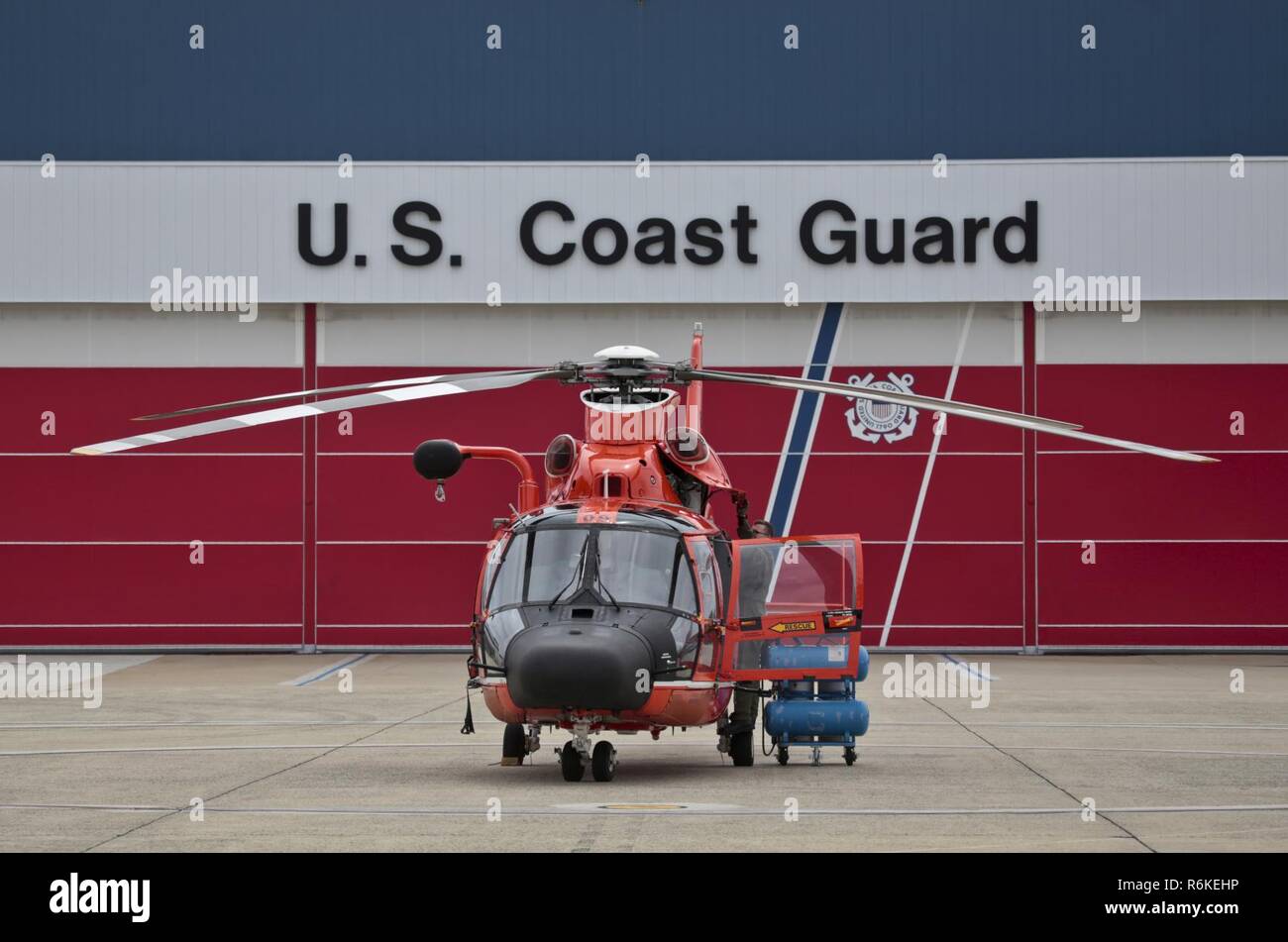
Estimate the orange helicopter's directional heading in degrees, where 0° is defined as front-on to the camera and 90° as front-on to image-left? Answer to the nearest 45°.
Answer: approximately 0°
